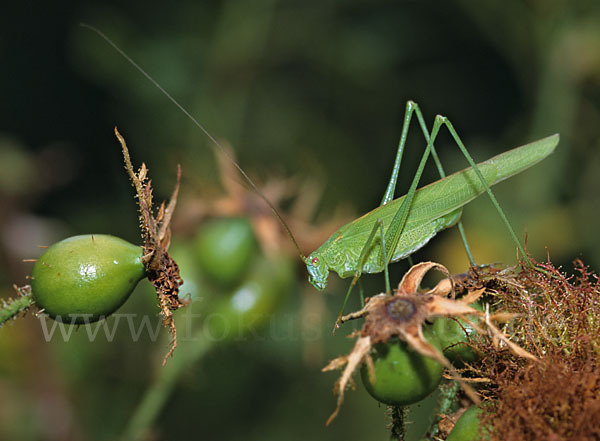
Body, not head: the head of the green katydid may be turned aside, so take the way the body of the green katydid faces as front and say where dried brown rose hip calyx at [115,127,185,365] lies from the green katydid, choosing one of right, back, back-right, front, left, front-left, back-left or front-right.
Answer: front-left

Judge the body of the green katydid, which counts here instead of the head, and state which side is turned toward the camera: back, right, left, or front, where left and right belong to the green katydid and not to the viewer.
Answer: left

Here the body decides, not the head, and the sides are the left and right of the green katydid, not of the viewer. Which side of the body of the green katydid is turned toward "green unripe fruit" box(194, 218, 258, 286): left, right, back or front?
front

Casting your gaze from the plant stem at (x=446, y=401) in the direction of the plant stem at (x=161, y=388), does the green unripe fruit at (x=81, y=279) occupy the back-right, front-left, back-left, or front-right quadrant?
front-left

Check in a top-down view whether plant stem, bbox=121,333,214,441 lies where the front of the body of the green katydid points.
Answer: yes

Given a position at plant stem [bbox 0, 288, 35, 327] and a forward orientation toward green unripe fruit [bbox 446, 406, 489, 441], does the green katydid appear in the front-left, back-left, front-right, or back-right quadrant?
front-left
